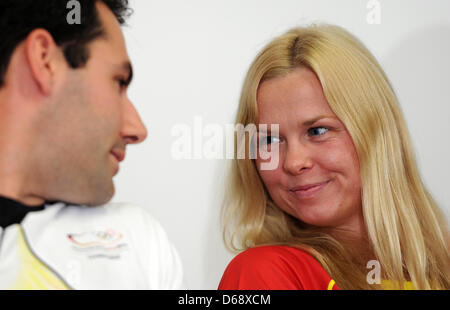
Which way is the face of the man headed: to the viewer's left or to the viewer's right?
to the viewer's right

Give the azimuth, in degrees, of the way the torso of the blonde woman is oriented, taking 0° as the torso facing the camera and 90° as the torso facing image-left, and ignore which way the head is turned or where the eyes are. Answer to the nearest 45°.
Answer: approximately 315°

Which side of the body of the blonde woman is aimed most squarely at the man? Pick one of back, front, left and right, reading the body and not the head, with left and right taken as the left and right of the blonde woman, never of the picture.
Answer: right
